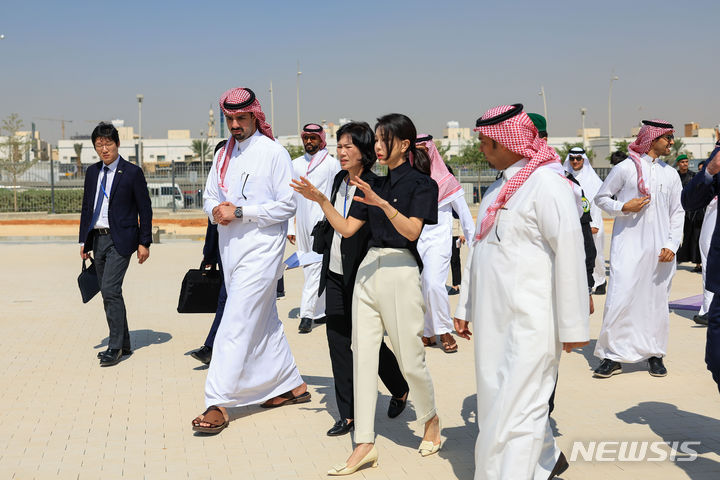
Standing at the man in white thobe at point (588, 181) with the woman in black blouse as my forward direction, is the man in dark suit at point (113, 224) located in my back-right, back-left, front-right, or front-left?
front-right

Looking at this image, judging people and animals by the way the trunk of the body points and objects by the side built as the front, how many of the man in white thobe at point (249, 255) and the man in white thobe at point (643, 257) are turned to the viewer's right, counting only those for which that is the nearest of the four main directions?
0

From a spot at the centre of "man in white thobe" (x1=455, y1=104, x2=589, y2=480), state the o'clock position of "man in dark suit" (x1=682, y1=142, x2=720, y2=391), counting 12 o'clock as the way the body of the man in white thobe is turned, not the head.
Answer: The man in dark suit is roughly at 6 o'clock from the man in white thobe.

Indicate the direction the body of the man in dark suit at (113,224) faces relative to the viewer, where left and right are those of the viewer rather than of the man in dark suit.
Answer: facing the viewer and to the left of the viewer

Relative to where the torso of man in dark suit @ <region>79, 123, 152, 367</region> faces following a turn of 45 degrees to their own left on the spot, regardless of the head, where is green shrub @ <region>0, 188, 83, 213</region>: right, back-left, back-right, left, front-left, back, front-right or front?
back

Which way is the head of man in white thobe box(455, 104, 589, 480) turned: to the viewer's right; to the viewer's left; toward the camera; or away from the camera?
to the viewer's left

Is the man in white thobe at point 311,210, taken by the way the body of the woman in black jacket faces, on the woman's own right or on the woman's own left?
on the woman's own right

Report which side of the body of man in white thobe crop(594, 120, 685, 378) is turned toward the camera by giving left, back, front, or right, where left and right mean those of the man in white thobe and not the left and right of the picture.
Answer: front

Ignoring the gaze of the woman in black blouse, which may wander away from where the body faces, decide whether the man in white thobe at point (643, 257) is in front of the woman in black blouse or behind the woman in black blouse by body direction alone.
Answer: behind

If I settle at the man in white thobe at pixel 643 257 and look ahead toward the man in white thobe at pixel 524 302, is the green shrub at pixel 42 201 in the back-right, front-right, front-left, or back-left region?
back-right

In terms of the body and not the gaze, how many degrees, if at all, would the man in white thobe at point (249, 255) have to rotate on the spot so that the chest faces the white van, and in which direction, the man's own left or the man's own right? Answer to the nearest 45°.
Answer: approximately 135° to the man's own right

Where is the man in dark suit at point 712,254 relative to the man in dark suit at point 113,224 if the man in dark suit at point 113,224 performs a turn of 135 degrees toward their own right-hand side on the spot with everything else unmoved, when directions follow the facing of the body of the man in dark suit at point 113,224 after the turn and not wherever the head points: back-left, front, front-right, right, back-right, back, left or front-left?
back-right

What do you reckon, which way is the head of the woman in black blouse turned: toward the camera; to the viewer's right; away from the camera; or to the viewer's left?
to the viewer's left

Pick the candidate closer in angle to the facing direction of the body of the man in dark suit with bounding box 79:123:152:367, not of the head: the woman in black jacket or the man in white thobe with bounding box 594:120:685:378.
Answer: the woman in black jacket

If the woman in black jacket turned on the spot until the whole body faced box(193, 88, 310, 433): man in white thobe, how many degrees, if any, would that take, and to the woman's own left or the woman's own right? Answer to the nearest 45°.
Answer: approximately 90° to the woman's own right

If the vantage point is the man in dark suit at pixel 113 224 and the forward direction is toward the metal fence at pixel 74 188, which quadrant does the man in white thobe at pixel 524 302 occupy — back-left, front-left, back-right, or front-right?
back-right
